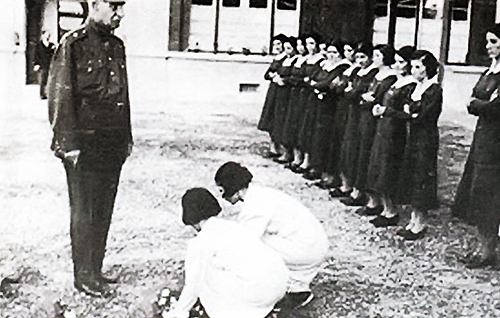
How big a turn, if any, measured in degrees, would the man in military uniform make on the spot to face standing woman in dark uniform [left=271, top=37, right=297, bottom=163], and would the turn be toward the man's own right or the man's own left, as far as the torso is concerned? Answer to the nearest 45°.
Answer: approximately 45° to the man's own left

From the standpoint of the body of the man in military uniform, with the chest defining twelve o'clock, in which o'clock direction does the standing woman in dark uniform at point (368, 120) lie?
The standing woman in dark uniform is roughly at 10 o'clock from the man in military uniform.

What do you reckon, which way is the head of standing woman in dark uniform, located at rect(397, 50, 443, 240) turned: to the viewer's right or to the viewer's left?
to the viewer's left

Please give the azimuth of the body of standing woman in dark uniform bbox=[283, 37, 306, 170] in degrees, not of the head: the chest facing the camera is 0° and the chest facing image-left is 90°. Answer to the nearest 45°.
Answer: approximately 45°

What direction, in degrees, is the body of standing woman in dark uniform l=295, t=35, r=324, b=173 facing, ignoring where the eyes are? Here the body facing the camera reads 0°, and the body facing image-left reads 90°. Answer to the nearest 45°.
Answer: approximately 45°

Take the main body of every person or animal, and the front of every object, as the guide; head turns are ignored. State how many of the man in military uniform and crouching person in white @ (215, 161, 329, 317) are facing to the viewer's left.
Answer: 1
